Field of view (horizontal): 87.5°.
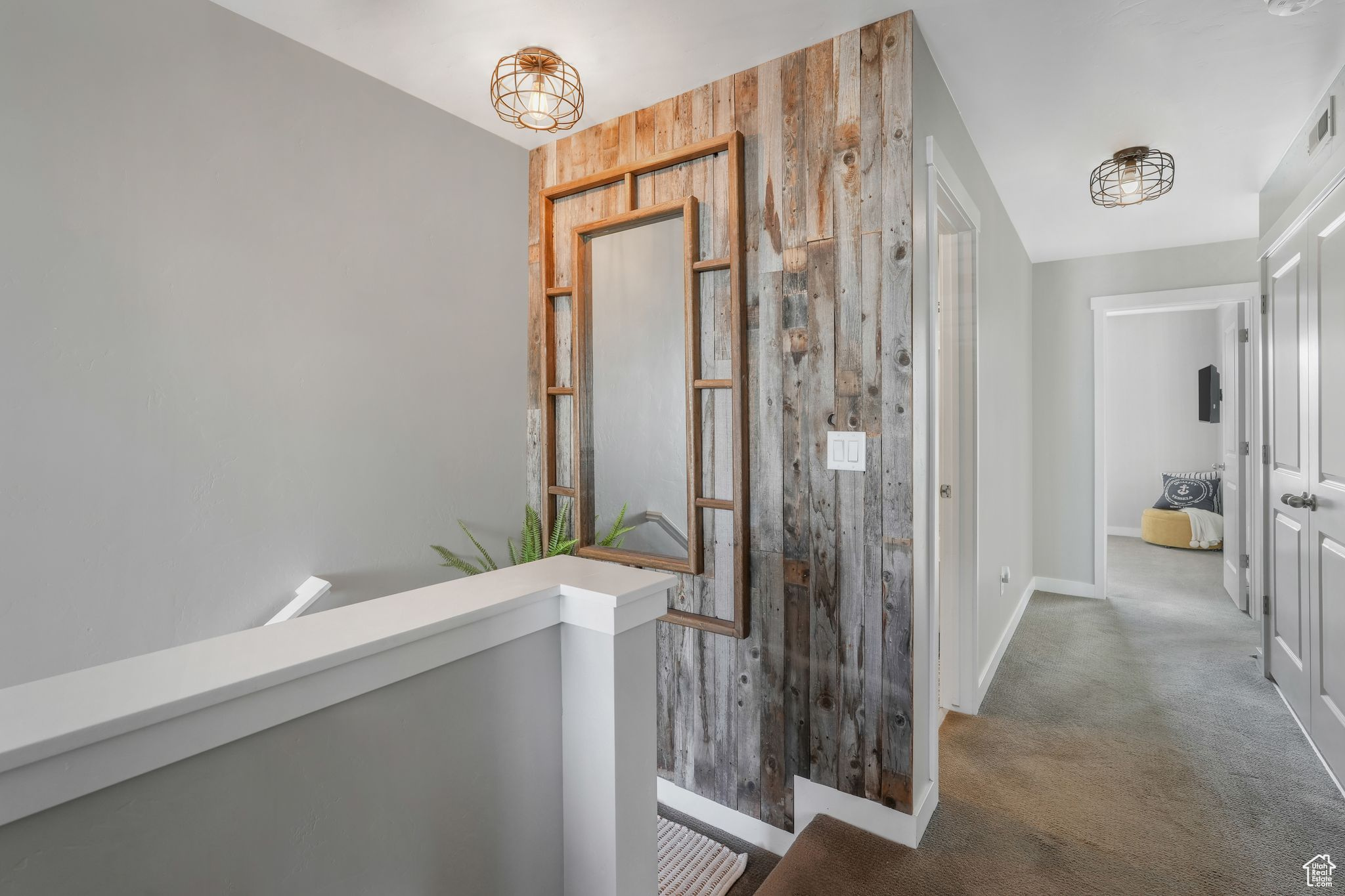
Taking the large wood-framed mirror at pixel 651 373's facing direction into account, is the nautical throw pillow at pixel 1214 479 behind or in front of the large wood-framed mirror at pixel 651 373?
behind

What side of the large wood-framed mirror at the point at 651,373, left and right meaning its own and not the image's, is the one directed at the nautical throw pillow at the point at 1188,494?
back

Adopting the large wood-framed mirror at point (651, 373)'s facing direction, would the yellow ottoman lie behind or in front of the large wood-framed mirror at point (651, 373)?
behind

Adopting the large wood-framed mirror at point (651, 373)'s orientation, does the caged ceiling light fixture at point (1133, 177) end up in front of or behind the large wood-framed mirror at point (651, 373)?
behind

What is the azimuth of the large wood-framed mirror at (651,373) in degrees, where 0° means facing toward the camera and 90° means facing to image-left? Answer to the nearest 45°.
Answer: approximately 45°

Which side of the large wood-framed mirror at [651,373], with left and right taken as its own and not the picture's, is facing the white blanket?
back
